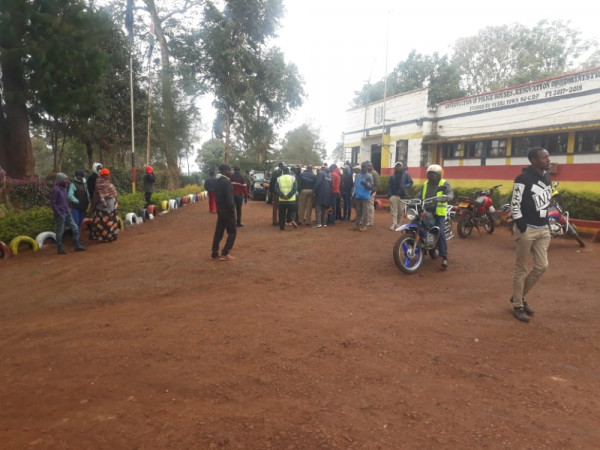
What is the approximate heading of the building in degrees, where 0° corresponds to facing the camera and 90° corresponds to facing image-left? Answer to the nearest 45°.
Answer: approximately 45°

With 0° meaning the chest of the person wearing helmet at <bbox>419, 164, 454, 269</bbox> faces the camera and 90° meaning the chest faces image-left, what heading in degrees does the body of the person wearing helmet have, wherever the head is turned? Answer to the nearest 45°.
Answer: approximately 45°

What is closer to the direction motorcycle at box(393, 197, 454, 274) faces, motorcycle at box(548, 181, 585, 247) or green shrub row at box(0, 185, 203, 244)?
the green shrub row

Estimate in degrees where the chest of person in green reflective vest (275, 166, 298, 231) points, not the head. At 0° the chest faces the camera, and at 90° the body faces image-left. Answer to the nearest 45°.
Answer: approximately 180°

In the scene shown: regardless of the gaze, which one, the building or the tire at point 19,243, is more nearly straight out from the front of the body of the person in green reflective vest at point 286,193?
the building

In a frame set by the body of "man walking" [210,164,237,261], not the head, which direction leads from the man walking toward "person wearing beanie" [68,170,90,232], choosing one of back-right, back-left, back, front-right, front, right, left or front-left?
back-left

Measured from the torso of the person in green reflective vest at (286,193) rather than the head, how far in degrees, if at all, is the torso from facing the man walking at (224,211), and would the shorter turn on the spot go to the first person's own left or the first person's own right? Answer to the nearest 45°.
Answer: approximately 180°
